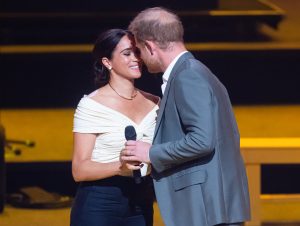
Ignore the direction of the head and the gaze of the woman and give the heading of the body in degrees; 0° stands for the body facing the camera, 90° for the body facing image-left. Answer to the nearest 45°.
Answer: approximately 315°

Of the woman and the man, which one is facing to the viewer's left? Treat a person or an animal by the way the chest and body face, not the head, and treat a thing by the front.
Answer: the man

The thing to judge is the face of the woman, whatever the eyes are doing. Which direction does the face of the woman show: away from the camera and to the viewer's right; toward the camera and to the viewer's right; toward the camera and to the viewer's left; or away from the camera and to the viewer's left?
toward the camera and to the viewer's right

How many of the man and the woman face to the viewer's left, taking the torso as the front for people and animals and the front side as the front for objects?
1

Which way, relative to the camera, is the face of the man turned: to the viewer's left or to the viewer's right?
to the viewer's left

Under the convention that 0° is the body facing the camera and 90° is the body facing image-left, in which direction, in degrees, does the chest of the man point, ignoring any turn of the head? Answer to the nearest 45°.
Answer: approximately 90°

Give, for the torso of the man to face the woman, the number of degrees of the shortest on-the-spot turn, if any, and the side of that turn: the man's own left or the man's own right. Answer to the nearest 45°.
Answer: approximately 45° to the man's own right
